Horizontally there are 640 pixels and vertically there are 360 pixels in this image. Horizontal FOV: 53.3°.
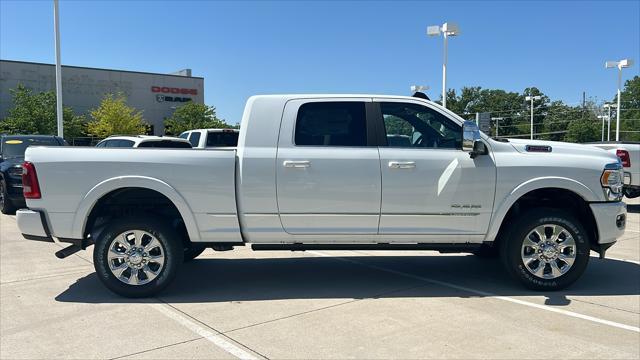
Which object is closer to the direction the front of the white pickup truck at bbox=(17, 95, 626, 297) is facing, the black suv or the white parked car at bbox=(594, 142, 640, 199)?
the white parked car

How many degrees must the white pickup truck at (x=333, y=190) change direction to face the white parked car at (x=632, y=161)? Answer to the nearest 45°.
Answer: approximately 45° to its left

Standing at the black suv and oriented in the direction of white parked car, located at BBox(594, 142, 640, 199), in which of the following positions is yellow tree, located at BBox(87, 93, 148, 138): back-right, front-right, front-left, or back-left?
back-left

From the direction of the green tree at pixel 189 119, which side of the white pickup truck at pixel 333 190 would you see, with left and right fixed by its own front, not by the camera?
left

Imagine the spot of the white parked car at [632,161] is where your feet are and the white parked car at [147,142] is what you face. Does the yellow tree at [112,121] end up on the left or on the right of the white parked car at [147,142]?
right

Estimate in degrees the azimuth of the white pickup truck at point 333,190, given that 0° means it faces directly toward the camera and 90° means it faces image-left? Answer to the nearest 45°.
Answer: approximately 270°

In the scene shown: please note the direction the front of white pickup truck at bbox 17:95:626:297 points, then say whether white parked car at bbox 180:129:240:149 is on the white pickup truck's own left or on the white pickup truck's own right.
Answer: on the white pickup truck's own left

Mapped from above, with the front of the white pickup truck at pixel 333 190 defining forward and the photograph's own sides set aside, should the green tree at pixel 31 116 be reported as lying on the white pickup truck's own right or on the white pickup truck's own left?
on the white pickup truck's own left
